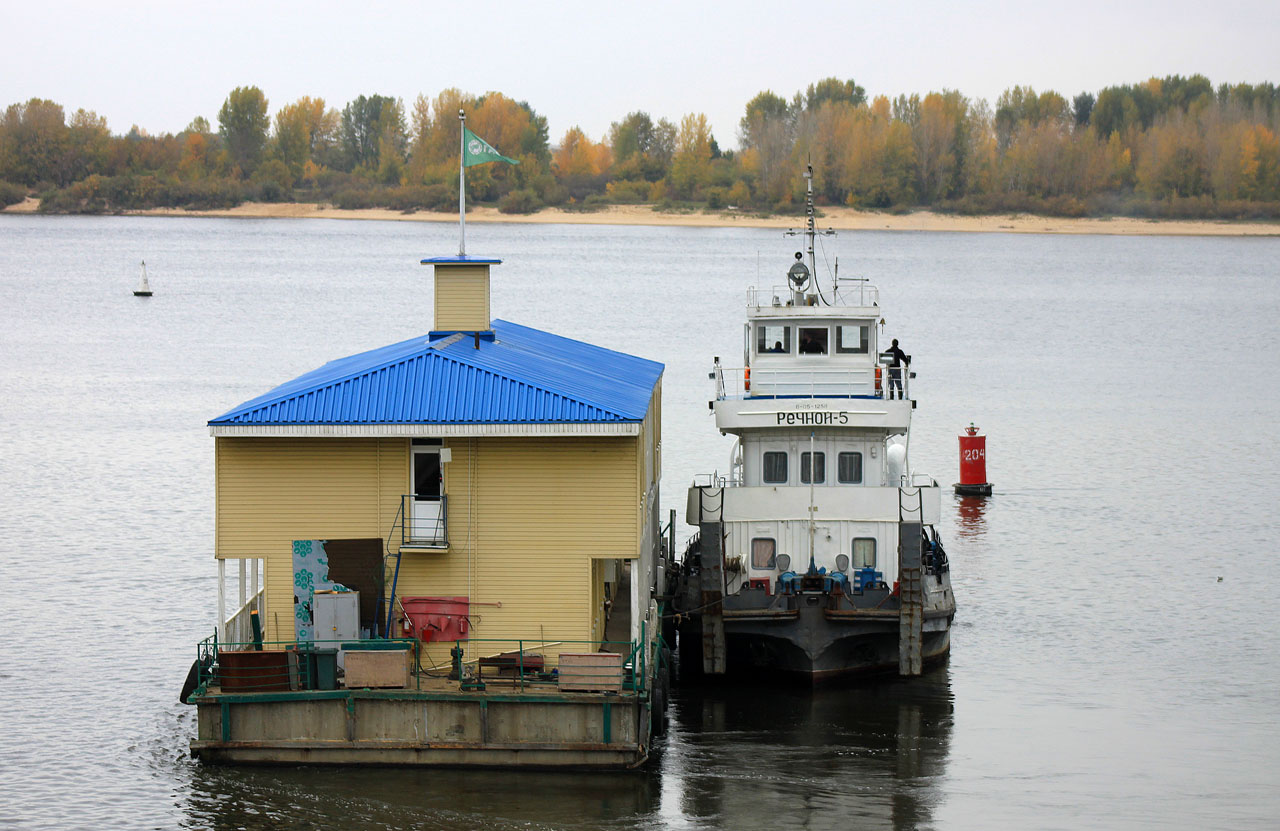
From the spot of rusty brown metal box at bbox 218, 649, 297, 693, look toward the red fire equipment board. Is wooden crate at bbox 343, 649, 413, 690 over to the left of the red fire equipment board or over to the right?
right

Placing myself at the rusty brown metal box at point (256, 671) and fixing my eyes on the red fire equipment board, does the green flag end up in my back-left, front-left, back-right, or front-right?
front-left

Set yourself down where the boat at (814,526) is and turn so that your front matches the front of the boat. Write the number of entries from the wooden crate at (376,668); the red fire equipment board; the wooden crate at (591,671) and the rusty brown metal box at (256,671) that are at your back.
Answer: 0

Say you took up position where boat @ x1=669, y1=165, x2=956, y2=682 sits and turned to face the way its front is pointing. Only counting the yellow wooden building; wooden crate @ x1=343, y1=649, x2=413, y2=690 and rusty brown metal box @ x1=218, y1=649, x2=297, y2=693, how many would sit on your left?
0

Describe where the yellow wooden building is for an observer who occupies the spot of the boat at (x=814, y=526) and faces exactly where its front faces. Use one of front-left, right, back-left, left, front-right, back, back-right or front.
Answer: front-right

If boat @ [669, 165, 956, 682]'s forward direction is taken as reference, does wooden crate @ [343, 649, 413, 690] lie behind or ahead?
ahead

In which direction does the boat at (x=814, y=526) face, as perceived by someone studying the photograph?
facing the viewer

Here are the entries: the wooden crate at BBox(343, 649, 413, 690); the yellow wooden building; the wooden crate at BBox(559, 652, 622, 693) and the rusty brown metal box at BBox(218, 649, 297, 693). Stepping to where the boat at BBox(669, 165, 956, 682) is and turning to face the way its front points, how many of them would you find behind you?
0

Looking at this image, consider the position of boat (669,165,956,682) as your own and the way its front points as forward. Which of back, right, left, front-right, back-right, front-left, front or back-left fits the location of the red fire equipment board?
front-right
